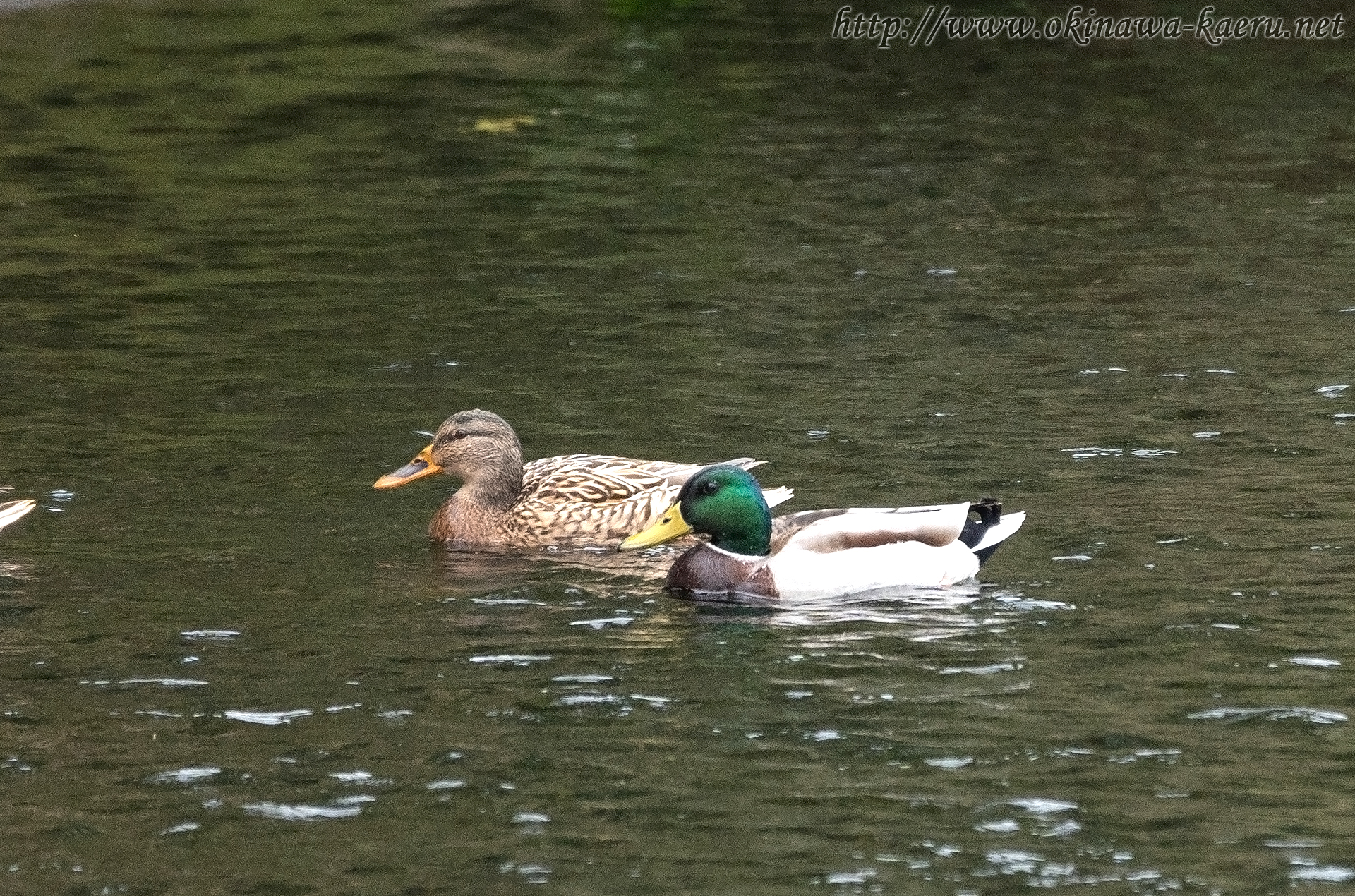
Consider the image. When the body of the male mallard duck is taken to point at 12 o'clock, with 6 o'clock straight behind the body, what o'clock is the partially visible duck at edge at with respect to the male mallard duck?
The partially visible duck at edge is roughly at 12 o'clock from the male mallard duck.

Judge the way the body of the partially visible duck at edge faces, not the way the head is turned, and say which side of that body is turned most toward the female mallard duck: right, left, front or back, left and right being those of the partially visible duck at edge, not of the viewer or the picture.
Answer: back

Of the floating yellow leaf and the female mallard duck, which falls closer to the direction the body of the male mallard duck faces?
the female mallard duck

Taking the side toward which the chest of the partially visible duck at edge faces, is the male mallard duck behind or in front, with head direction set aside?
behind

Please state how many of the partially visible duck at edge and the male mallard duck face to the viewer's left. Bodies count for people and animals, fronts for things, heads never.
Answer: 2

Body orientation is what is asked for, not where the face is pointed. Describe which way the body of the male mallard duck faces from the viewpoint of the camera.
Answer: to the viewer's left

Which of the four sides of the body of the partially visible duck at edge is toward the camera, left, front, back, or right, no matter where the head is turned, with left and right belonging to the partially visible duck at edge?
left

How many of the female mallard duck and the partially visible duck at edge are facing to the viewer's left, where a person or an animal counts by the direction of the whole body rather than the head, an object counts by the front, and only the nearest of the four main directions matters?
2

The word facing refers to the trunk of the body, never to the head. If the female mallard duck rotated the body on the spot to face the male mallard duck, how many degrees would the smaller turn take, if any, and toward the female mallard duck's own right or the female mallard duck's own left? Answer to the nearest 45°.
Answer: approximately 135° to the female mallard duck's own left

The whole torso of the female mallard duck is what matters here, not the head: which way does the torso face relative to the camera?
to the viewer's left
